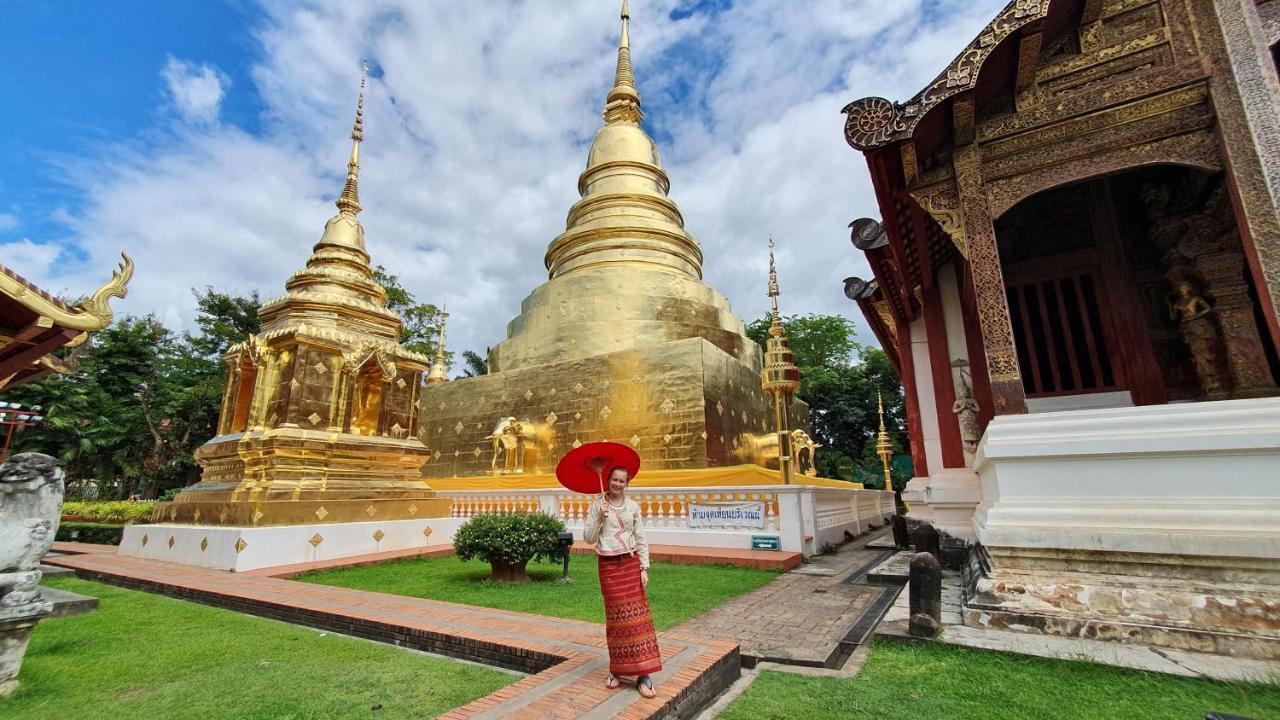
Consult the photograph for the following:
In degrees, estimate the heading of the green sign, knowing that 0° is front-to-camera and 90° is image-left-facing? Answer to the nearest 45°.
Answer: approximately 0°

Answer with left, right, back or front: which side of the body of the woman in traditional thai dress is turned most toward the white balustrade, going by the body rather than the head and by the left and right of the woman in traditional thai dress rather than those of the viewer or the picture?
back

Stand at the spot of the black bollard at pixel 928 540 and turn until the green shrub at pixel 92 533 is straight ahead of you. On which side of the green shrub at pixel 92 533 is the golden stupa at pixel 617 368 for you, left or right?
right

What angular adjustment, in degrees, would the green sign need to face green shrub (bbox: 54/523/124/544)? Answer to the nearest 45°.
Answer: approximately 90° to its right

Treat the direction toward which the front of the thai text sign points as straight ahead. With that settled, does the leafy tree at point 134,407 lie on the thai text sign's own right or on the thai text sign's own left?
on the thai text sign's own right

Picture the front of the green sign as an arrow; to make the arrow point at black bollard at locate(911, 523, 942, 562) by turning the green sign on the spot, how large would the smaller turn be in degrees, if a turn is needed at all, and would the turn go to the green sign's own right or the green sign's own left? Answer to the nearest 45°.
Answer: approximately 45° to the green sign's own left

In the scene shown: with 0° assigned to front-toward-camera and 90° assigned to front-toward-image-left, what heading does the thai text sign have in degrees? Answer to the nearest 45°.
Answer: approximately 0°

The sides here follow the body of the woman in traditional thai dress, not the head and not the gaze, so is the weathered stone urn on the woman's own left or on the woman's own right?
on the woman's own right

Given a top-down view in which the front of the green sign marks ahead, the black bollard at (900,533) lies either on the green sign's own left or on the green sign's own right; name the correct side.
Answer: on the green sign's own left

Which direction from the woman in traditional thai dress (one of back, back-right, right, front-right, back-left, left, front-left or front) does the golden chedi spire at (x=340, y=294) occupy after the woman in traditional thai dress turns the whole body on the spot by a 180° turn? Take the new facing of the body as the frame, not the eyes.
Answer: front-left

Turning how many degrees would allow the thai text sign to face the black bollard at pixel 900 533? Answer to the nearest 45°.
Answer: approximately 90° to its left

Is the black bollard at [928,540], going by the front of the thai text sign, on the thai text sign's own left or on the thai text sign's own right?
on the thai text sign's own left

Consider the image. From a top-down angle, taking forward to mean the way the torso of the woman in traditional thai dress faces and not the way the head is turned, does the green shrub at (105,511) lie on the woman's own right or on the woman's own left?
on the woman's own right

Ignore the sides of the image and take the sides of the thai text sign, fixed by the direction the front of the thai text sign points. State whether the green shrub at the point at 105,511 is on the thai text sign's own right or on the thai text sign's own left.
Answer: on the thai text sign's own right
